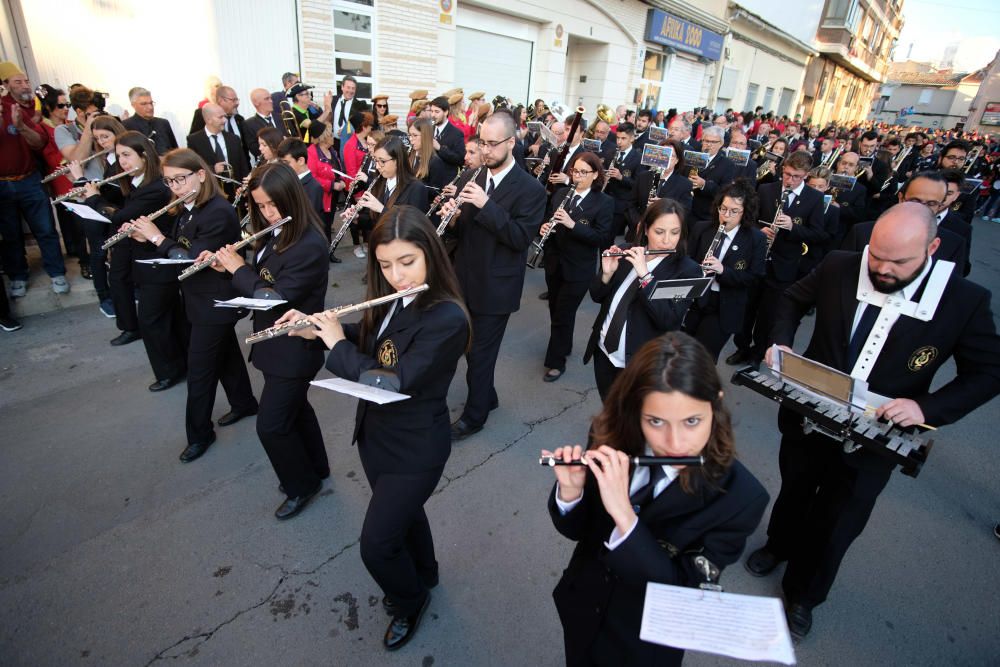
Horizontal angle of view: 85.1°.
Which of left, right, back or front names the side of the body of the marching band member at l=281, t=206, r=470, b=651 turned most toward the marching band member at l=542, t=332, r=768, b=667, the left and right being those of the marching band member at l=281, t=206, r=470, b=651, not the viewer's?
left

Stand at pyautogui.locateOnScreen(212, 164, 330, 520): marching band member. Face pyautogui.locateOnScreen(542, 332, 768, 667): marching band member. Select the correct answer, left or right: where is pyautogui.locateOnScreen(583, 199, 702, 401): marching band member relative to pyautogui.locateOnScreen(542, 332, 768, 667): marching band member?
left

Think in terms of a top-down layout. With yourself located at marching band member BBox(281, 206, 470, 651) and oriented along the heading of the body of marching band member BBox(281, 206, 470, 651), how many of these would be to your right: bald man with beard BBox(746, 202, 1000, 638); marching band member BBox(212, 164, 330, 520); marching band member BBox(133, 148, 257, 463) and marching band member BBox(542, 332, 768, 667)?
2

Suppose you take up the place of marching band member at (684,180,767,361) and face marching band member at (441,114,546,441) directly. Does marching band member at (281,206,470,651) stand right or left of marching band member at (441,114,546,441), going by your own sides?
left

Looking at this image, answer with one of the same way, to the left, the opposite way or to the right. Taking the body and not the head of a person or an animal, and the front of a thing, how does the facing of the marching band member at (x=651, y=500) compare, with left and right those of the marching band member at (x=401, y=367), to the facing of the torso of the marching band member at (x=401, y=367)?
the same way

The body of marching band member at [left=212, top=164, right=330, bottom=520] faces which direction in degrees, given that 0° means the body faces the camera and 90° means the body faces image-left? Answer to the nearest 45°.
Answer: approximately 45°

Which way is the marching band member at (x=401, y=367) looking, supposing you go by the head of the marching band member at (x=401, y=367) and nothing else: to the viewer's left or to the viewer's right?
to the viewer's left

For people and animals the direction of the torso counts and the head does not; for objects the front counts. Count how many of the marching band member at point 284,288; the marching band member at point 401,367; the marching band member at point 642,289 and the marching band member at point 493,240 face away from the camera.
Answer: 0

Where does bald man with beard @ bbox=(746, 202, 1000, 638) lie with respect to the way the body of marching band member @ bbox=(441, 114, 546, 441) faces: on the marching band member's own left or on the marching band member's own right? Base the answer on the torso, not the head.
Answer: on the marching band member's own left

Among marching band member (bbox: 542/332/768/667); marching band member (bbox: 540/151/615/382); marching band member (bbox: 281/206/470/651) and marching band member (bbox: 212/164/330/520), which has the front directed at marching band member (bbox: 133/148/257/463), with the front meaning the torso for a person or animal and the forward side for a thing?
marching band member (bbox: 540/151/615/382)

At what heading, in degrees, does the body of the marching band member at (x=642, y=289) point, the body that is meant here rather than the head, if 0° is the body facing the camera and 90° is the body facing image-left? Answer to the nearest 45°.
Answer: approximately 45°

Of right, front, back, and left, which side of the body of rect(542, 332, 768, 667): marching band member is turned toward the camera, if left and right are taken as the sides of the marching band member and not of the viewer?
front

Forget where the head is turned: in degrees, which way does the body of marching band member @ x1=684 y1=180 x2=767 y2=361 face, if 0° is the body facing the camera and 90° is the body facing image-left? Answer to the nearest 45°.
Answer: approximately 45°

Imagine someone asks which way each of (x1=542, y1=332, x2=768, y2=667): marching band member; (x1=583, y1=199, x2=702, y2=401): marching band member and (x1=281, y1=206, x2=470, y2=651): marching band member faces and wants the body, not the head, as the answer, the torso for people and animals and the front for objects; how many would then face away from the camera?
0

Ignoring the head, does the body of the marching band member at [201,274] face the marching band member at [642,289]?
no

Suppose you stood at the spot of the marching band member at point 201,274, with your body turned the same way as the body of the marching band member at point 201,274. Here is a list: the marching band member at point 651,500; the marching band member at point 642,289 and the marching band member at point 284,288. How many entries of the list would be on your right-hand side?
0

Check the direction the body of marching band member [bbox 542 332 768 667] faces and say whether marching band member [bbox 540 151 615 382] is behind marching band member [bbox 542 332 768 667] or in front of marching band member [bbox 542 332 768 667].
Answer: behind

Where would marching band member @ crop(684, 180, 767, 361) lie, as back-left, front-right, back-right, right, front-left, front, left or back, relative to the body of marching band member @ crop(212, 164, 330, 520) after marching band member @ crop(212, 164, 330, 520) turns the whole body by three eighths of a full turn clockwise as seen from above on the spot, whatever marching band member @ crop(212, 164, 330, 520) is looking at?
right

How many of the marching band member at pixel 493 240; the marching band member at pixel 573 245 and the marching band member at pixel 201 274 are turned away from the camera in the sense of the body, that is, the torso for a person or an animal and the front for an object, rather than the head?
0

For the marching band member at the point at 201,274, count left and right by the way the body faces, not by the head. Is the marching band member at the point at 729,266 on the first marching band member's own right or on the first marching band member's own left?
on the first marching band member's own left

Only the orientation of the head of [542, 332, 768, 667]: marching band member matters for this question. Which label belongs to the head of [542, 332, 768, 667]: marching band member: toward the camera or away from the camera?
toward the camera

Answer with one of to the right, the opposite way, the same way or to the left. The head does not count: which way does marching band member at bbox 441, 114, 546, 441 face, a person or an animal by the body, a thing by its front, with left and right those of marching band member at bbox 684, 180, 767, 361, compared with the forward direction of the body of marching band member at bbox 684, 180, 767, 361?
the same way

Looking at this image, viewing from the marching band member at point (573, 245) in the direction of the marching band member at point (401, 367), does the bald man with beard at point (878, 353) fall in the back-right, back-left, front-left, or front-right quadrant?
front-left

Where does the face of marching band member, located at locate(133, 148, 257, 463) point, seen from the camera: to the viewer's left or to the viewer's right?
to the viewer's left

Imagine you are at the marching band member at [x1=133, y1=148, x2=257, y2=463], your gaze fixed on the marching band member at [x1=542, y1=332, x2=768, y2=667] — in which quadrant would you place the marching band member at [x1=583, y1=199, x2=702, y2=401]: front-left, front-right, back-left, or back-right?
front-left
